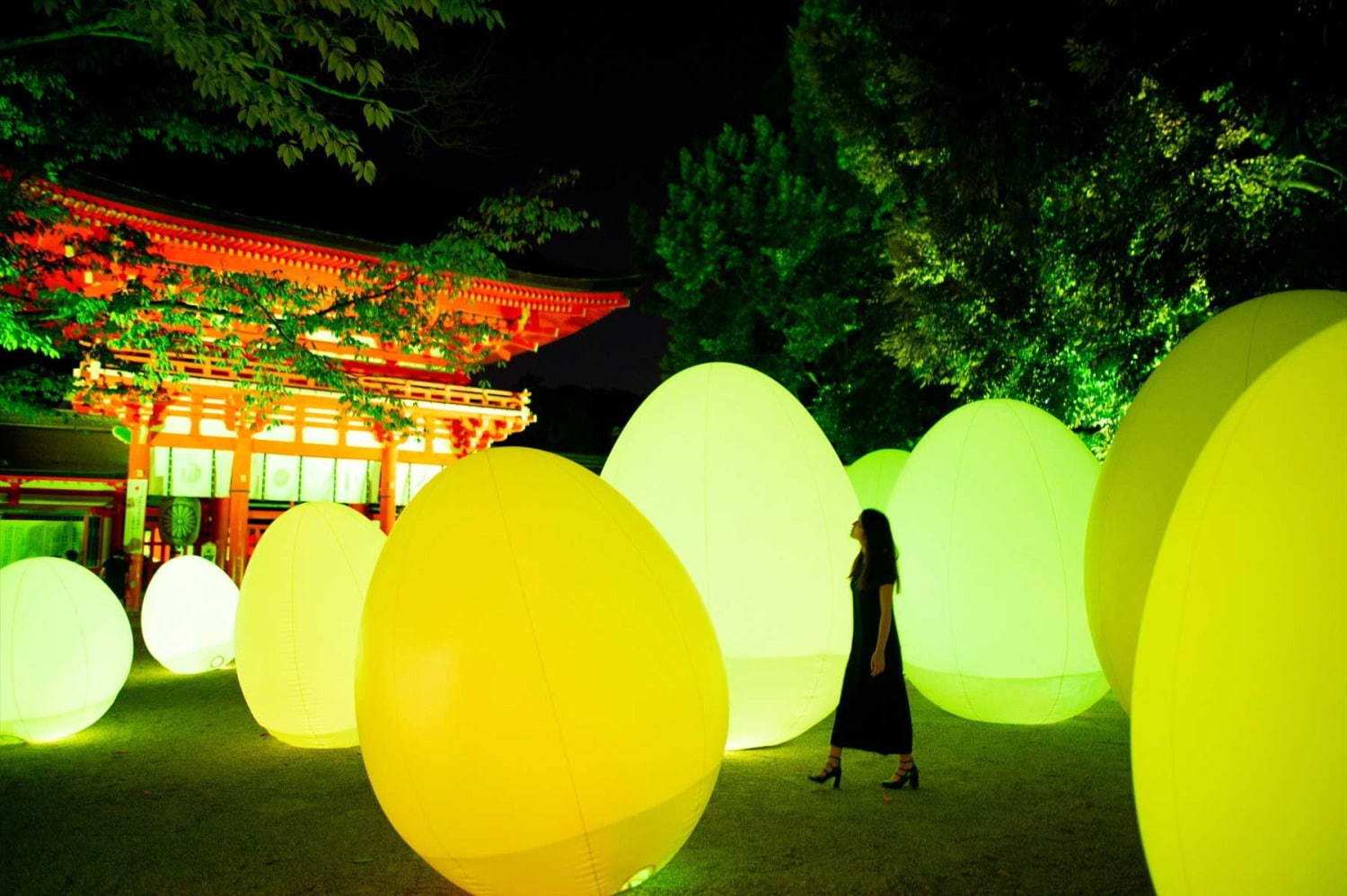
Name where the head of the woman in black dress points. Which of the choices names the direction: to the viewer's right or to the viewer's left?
to the viewer's left

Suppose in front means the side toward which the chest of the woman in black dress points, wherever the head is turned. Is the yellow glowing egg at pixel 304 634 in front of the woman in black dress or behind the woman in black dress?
in front

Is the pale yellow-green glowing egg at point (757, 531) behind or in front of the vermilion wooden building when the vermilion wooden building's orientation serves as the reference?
in front

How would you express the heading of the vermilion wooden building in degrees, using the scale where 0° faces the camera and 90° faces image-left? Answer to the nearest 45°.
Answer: approximately 315°

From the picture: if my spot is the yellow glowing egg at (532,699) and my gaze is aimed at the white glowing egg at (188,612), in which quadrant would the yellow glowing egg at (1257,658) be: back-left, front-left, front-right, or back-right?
back-right

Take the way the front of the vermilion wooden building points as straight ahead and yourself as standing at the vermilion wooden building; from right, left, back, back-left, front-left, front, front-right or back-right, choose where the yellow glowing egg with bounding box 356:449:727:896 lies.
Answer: front-right

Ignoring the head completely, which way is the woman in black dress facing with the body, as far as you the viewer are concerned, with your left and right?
facing to the left of the viewer

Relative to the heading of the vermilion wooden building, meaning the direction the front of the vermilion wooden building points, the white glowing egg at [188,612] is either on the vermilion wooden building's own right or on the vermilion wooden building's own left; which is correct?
on the vermilion wooden building's own right
